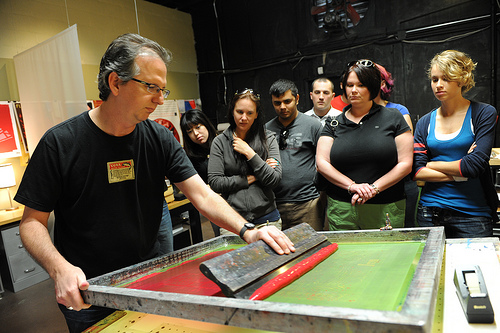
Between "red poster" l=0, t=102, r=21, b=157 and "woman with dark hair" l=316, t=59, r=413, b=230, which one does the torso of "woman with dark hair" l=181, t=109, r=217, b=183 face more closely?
the woman with dark hair

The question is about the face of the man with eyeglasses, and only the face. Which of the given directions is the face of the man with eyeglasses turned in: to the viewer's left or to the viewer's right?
to the viewer's right

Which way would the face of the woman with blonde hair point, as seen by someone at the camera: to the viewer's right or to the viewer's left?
to the viewer's left

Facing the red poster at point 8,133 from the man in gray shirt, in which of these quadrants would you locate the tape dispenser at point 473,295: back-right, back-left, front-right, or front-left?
back-left

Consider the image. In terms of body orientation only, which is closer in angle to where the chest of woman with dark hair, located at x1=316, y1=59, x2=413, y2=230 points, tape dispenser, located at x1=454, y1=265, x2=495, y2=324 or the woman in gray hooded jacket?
the tape dispenser

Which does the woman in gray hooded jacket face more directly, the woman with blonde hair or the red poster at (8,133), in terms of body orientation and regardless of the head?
the woman with blonde hair
